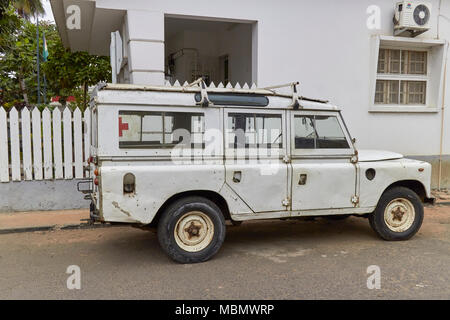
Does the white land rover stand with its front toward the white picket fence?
no

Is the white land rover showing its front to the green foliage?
no

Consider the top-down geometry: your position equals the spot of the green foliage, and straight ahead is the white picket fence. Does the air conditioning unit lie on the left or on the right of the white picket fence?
left

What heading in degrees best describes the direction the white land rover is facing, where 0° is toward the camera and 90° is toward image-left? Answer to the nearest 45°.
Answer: approximately 270°

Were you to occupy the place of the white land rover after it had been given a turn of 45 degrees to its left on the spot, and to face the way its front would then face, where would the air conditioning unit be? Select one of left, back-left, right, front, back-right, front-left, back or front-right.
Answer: front

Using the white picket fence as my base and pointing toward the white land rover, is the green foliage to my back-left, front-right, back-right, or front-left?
back-left

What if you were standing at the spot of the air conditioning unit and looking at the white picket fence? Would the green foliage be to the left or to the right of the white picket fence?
right
